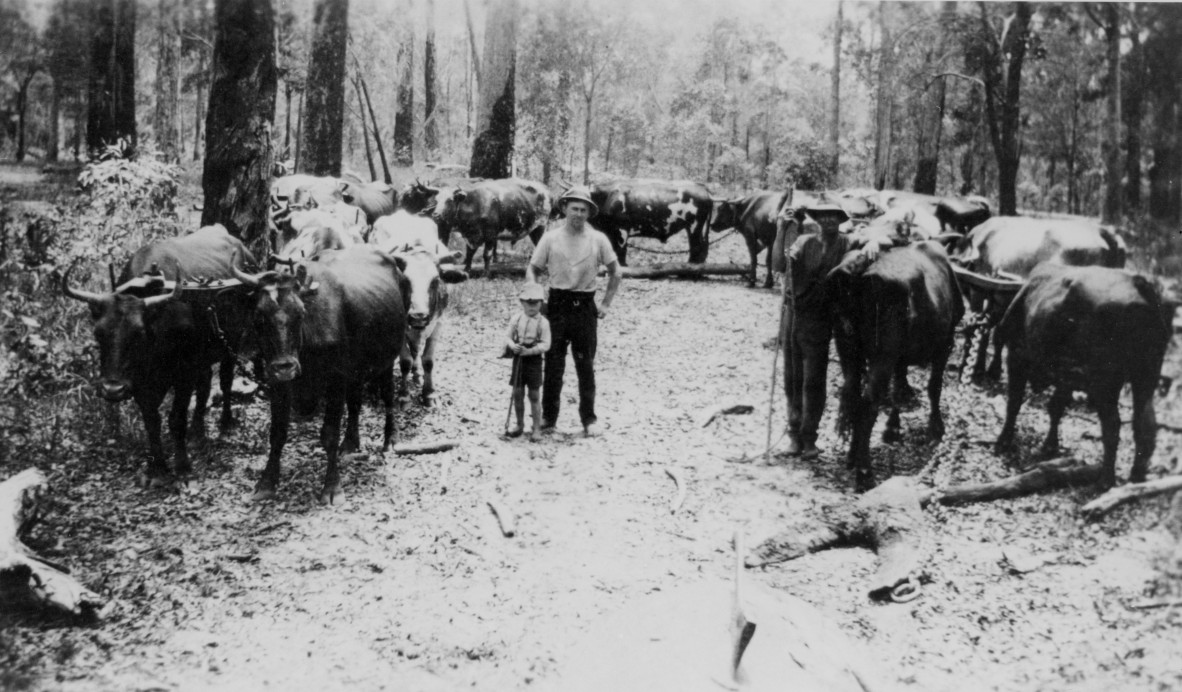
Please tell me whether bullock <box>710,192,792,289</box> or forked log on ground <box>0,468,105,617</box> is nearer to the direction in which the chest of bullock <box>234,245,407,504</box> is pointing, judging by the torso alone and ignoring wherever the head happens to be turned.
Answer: the forked log on ground

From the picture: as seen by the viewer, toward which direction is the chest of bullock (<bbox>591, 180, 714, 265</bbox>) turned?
to the viewer's left

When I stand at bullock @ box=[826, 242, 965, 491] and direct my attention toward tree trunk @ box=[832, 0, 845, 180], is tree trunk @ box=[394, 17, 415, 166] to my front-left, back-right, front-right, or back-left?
front-left

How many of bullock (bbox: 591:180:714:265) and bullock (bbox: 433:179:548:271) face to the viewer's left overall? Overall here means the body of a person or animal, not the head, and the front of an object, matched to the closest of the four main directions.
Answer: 2

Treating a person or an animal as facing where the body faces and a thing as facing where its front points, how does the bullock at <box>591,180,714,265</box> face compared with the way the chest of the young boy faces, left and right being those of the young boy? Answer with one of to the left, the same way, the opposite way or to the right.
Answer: to the right

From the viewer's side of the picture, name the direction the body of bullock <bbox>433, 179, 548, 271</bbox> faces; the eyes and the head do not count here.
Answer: to the viewer's left

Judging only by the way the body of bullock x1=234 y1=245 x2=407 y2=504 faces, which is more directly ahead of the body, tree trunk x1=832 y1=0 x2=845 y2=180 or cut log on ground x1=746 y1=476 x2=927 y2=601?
the cut log on ground

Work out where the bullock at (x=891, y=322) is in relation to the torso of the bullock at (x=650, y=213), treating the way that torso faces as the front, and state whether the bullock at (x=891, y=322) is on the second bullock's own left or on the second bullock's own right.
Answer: on the second bullock's own left

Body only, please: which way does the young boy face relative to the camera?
toward the camera

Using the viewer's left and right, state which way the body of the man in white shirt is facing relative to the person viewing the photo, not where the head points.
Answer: facing the viewer

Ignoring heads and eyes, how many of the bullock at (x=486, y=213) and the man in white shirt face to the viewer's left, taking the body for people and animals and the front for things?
1

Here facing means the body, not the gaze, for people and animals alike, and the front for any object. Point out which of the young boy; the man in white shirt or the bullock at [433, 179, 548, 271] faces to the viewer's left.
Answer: the bullock
